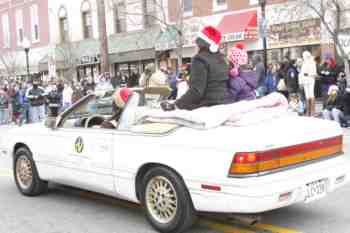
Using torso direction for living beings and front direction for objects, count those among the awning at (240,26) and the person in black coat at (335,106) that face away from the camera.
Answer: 0

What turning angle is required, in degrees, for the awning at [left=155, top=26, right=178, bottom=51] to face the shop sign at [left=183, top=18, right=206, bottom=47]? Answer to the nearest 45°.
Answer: approximately 90° to its left

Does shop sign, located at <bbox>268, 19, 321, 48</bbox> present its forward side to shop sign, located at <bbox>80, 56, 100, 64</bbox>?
no

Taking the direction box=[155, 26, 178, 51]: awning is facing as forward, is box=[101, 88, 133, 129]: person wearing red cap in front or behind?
in front

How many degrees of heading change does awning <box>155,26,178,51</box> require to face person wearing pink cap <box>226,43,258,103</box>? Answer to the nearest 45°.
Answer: approximately 45° to its left

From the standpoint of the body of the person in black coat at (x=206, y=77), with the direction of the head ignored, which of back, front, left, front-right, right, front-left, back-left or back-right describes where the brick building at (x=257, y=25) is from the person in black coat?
front-right

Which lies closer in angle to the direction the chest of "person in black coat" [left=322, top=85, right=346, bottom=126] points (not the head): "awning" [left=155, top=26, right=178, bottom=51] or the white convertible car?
the white convertible car

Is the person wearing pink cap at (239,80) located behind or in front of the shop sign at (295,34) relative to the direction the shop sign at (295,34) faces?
in front

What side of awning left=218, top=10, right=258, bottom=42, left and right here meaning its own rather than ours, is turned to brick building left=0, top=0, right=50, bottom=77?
right

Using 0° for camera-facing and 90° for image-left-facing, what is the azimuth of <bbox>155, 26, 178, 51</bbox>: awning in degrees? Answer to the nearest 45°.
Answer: approximately 45°

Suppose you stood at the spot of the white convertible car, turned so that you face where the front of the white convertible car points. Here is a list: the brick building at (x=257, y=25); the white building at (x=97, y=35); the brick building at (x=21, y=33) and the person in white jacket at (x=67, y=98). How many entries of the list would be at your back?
0

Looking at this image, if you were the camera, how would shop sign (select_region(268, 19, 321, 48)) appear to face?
facing the viewer and to the left of the viewer

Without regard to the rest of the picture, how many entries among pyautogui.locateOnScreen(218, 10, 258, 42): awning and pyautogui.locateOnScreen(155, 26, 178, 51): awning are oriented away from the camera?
0

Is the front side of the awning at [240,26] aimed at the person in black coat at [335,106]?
no

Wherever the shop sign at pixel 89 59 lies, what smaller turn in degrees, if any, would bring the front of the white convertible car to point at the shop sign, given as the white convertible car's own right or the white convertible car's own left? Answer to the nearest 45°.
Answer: approximately 45° to the white convertible car's own right

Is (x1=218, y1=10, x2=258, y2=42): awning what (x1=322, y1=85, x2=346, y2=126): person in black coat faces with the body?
no

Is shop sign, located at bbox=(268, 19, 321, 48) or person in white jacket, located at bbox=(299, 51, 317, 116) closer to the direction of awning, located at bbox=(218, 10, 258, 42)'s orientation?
the person in white jacket

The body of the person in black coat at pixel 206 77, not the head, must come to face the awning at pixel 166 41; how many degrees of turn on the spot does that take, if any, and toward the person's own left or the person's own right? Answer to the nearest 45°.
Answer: approximately 45° to the person's own right

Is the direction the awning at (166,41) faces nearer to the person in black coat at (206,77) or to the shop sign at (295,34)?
the person in black coat
